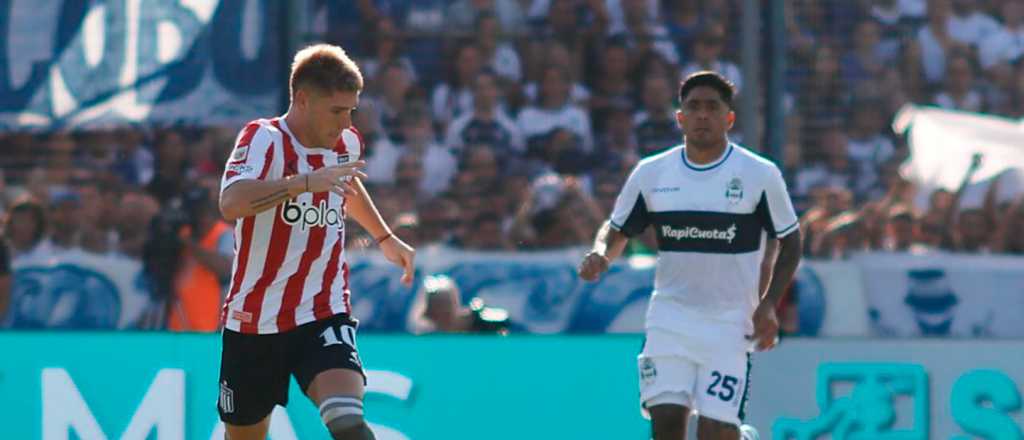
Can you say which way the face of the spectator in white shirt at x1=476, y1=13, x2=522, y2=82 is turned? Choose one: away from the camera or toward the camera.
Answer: toward the camera

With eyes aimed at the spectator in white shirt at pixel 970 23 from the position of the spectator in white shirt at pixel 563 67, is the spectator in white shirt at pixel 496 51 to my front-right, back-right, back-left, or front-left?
back-left

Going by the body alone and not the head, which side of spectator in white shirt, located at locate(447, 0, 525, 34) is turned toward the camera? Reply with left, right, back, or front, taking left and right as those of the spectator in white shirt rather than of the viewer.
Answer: front

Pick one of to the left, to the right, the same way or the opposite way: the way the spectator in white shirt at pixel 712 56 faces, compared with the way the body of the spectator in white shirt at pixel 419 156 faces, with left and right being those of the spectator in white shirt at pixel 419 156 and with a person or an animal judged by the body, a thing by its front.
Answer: the same way

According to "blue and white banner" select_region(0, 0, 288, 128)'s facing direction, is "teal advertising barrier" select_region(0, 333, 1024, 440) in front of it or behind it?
in front

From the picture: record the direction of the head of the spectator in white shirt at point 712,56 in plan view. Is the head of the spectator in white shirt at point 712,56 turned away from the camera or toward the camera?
toward the camera

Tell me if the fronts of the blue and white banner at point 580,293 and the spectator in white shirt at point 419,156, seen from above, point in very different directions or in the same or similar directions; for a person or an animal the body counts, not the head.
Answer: same or similar directions

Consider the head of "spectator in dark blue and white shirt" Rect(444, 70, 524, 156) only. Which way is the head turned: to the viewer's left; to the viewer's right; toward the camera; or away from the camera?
toward the camera

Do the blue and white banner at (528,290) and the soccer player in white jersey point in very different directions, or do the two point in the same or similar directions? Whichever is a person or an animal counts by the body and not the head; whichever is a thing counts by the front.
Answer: same or similar directions

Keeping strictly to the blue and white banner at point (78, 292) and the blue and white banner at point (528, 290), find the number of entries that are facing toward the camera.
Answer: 2

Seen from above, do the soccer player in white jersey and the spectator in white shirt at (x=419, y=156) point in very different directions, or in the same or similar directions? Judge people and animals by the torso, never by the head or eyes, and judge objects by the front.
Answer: same or similar directions

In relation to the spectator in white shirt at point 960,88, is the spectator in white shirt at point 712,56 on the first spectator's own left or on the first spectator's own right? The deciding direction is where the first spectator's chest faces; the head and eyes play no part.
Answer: on the first spectator's own right

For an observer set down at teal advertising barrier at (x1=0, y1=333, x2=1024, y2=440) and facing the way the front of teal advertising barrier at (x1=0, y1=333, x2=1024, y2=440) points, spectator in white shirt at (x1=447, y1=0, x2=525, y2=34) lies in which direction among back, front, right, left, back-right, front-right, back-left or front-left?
back

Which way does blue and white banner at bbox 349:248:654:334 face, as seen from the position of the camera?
facing the viewer
